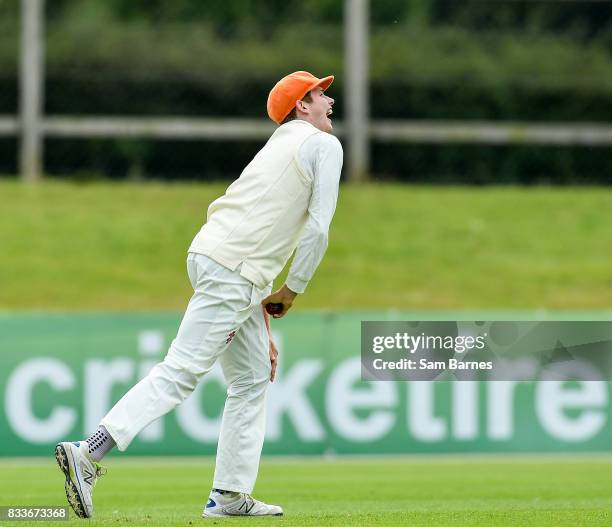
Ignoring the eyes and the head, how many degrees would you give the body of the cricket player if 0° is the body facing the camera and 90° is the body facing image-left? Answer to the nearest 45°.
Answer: approximately 270°

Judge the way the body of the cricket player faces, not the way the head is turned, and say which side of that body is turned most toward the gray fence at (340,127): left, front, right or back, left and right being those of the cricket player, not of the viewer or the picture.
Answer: left

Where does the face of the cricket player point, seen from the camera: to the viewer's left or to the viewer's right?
to the viewer's right
